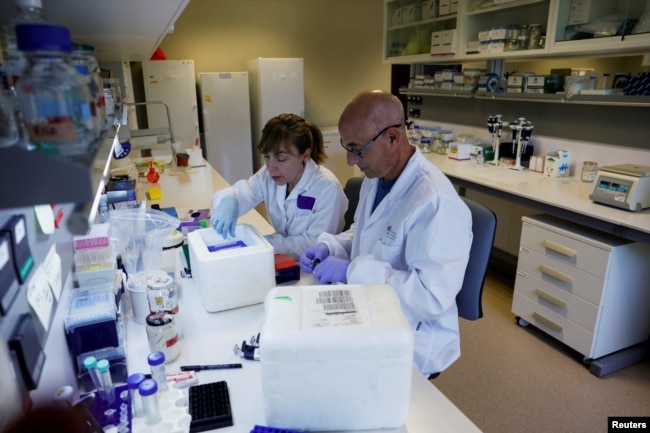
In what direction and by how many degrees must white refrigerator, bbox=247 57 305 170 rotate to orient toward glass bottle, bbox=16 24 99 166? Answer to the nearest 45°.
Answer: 0° — it already faces it

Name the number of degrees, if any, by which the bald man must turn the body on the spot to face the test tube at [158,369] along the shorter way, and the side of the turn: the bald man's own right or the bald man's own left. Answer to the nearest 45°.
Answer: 0° — they already face it

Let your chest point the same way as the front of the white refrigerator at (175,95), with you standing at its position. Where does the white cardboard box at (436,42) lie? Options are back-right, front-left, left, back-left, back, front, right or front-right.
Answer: front-left

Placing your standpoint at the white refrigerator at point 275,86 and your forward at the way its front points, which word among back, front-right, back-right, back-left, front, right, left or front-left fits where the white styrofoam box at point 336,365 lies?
front

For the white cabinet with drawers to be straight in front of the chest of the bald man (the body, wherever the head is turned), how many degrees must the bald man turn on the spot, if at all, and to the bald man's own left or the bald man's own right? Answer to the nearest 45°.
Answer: approximately 180°

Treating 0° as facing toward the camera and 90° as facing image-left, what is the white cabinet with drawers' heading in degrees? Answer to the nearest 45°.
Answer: approximately 45°

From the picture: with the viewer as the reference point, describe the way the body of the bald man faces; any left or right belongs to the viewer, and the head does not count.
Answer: facing the viewer and to the left of the viewer

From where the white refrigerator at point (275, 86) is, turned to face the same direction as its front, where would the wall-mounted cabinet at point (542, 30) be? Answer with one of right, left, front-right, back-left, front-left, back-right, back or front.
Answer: front-left

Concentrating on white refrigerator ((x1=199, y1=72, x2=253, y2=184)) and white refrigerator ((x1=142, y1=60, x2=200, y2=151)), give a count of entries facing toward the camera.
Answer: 2

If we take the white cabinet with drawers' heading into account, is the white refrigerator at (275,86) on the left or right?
on its right

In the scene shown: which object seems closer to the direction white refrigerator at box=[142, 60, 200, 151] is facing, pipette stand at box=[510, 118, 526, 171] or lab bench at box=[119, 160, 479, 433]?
the lab bench

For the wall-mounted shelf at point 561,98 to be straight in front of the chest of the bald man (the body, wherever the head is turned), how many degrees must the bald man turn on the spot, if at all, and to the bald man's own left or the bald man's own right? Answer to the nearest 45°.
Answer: approximately 180°

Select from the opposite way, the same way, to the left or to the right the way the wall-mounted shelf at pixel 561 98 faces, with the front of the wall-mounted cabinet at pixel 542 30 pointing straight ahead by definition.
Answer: the same way

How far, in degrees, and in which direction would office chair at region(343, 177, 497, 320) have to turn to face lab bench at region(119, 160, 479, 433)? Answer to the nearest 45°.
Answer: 0° — it already faces it

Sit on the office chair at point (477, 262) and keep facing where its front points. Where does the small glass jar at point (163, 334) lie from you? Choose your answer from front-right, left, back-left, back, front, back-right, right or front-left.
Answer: front

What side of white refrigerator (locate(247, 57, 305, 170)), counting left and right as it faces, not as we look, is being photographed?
front

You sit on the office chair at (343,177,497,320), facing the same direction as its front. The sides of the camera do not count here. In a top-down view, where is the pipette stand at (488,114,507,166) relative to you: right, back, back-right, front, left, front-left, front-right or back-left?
back-right

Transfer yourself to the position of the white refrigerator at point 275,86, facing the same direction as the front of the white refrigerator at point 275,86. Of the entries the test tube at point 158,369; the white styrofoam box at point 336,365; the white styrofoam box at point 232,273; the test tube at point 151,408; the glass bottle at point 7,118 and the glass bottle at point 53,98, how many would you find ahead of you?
6

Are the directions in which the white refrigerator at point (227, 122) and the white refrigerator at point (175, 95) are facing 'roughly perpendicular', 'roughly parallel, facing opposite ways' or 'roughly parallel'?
roughly parallel
